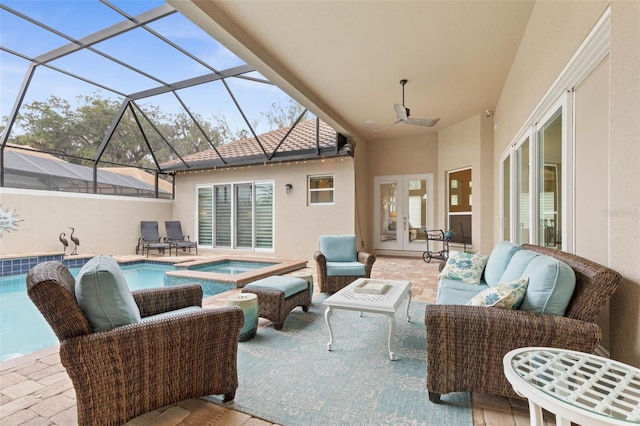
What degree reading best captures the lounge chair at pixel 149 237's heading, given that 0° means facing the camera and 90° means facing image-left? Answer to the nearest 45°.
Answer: approximately 315°

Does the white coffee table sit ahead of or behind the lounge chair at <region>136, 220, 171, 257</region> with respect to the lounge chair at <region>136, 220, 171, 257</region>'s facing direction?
ahead

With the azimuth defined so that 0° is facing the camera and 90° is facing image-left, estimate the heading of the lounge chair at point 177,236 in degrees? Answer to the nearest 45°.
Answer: approximately 315°

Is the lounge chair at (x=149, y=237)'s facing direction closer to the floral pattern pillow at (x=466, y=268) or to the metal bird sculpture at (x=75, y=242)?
the floral pattern pillow

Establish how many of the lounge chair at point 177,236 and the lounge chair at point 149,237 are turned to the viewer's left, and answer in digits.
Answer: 0

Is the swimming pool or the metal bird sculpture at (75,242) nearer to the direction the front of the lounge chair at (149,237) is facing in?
the swimming pool

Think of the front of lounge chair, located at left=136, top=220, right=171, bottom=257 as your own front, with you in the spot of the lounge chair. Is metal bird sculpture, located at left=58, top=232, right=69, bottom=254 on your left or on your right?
on your right
